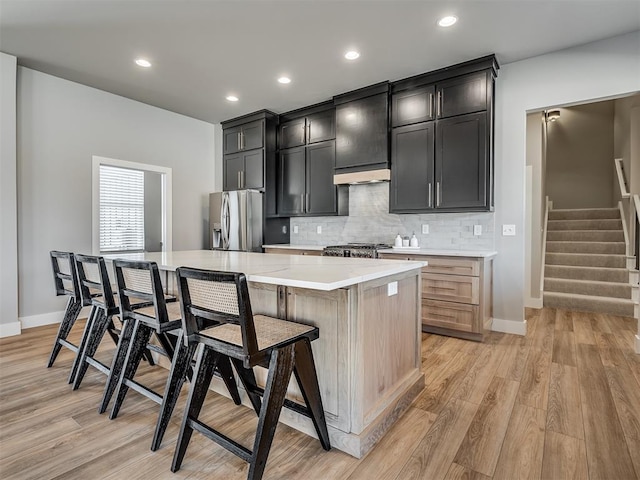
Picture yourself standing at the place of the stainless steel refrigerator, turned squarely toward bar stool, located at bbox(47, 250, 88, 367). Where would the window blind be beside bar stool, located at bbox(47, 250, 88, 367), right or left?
right

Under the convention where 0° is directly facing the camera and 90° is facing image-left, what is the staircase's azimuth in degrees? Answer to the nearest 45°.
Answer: approximately 0°

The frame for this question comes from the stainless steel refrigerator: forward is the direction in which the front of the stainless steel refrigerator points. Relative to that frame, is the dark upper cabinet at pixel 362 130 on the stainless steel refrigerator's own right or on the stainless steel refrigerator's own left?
on the stainless steel refrigerator's own left

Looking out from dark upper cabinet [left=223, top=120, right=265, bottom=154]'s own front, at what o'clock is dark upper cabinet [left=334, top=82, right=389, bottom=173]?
dark upper cabinet [left=334, top=82, right=389, bottom=173] is roughly at 9 o'clock from dark upper cabinet [left=223, top=120, right=265, bottom=154].

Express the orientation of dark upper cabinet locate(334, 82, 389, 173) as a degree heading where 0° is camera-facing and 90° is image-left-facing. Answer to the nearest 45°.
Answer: approximately 45°

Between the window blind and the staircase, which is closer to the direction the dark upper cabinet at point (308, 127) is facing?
the window blind

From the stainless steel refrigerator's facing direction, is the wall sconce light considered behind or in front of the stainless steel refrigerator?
behind

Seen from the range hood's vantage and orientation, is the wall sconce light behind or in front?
behind

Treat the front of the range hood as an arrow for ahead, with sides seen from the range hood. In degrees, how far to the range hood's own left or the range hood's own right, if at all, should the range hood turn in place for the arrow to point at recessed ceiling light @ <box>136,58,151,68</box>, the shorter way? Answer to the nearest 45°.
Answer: approximately 45° to the range hood's own right
